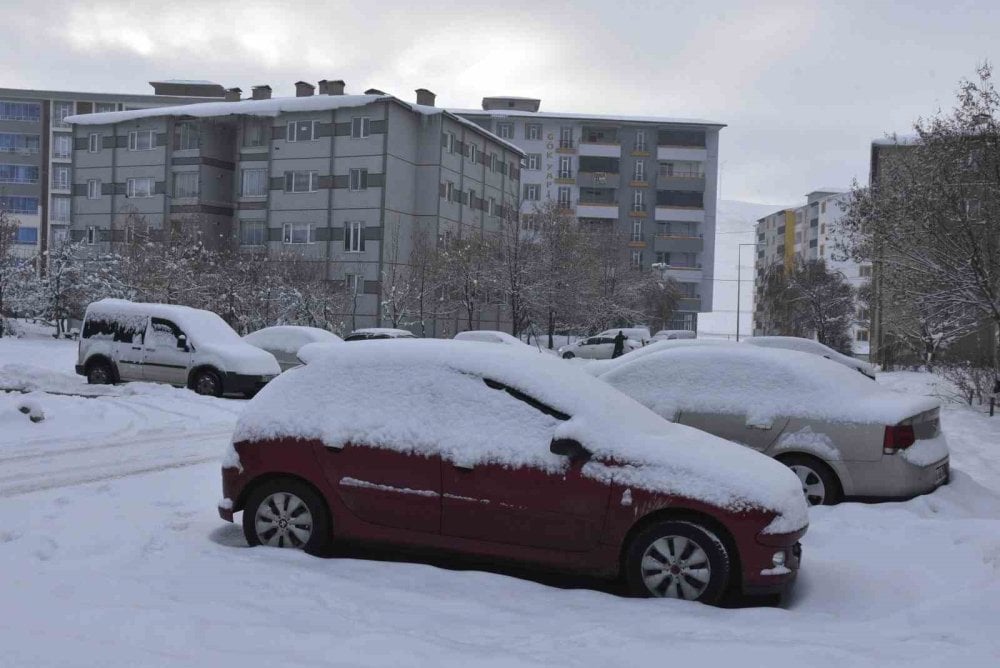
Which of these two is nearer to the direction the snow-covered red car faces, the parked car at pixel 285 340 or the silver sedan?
the silver sedan

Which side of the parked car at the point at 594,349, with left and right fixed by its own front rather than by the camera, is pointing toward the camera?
left

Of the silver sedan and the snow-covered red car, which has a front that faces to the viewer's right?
the snow-covered red car

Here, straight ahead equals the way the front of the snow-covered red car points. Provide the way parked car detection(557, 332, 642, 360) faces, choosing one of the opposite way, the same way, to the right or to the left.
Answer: the opposite way

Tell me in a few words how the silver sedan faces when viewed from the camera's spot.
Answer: facing away from the viewer and to the left of the viewer

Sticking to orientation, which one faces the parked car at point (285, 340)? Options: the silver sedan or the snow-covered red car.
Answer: the silver sedan

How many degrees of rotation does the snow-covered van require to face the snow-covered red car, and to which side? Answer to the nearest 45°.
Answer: approximately 45° to its right

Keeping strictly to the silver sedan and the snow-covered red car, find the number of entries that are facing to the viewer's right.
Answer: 1

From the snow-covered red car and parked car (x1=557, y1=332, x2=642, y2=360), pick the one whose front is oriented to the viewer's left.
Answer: the parked car

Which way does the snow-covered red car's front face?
to the viewer's right
